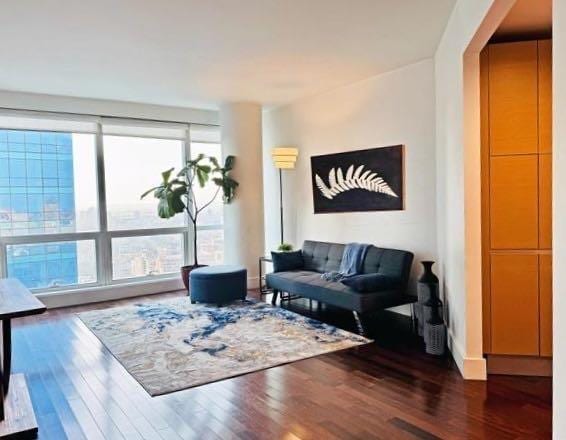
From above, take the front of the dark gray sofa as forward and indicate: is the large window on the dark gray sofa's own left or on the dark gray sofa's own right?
on the dark gray sofa's own right

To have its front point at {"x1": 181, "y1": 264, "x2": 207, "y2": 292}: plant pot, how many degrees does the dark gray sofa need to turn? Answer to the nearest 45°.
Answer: approximately 90° to its right

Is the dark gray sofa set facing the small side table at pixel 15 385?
yes

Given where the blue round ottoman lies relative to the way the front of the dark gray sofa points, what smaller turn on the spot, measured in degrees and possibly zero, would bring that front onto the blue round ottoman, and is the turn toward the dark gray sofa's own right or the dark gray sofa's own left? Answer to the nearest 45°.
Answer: approximately 45° to the dark gray sofa's own right

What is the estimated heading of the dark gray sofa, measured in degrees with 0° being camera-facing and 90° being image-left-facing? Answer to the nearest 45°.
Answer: approximately 45°

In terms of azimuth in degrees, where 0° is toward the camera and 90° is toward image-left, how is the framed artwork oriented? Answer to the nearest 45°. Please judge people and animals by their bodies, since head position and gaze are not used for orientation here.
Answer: approximately 45°
